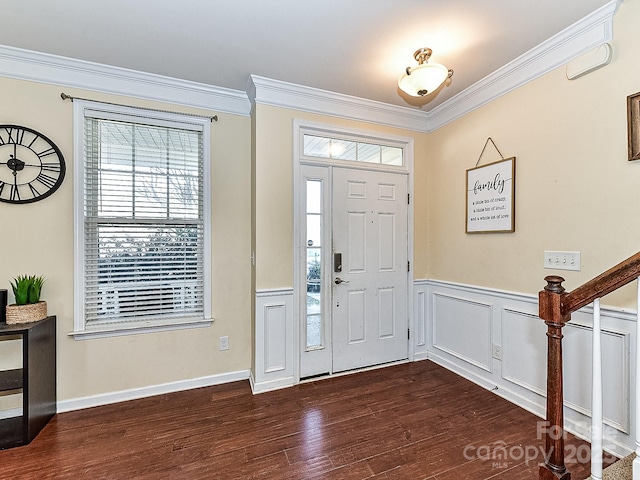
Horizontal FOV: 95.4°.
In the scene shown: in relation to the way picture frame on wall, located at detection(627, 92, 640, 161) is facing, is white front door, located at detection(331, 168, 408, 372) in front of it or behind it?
in front

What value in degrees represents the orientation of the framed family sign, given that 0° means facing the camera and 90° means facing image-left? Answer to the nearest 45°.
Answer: approximately 45°

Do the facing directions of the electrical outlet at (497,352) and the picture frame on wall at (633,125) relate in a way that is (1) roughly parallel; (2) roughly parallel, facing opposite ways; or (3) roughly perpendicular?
roughly parallel

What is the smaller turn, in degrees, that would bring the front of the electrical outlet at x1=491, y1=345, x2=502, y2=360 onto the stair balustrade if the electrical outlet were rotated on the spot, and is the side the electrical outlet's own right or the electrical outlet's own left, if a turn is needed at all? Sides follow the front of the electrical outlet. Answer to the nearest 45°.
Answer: approximately 45° to the electrical outlet's own left

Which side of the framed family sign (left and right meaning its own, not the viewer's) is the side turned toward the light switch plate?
left

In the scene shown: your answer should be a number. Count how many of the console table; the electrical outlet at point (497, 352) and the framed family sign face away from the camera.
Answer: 0

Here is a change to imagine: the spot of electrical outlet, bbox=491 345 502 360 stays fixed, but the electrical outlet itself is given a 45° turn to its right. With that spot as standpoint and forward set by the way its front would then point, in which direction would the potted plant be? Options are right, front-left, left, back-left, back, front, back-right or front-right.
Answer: front-left

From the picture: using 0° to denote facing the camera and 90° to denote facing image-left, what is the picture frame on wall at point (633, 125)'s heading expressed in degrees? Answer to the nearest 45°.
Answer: approximately 45°

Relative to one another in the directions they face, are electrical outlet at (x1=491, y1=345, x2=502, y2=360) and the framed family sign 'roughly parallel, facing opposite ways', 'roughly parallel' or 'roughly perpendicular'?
roughly parallel

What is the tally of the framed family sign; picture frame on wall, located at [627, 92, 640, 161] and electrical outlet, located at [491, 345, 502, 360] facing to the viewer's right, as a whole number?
0

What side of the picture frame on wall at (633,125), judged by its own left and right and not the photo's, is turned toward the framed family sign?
right

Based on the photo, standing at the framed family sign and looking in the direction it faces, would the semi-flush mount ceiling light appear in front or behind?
in front

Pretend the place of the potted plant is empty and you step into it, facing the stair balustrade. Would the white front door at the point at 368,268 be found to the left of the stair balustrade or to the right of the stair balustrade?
left

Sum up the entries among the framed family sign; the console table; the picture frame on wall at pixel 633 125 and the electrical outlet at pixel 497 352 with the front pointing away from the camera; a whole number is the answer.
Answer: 0

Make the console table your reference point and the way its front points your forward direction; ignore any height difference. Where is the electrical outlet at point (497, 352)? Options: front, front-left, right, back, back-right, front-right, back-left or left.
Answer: front-left

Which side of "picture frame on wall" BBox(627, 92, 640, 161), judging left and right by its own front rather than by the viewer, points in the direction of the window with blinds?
front
